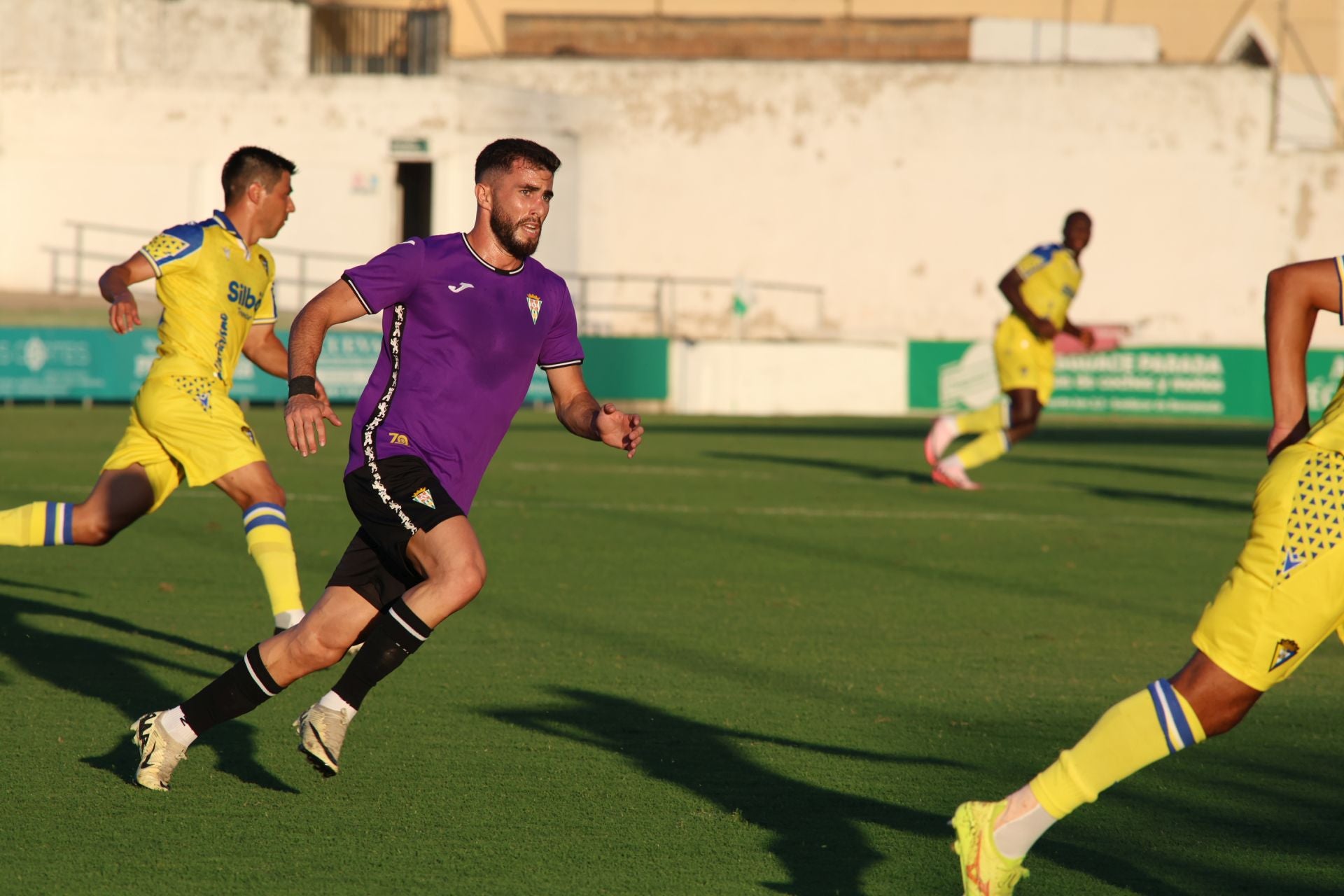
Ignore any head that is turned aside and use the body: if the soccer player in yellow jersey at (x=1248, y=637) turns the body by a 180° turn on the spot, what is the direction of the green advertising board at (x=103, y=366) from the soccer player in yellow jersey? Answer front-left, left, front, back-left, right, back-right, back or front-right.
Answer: front-right

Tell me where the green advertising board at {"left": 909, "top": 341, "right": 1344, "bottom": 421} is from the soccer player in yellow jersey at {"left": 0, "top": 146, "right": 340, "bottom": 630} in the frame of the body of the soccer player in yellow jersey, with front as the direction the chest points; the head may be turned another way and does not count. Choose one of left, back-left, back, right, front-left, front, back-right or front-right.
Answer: front-left

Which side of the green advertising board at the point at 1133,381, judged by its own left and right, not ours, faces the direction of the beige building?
back

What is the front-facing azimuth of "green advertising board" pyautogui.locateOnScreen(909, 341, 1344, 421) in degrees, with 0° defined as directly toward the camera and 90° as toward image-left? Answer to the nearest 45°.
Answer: approximately 0°

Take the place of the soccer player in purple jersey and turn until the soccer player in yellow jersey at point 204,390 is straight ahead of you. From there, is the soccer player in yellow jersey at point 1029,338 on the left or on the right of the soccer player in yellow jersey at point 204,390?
right

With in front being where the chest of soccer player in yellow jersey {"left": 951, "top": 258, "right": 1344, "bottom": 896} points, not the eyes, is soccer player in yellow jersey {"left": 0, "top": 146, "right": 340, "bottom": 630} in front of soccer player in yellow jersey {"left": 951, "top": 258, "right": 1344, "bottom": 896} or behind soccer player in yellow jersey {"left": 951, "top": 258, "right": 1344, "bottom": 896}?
behind

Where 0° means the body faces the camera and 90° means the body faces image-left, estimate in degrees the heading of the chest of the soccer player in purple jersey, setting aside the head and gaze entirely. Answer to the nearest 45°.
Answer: approximately 315°

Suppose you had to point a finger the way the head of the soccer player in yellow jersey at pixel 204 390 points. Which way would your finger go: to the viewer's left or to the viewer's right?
to the viewer's right

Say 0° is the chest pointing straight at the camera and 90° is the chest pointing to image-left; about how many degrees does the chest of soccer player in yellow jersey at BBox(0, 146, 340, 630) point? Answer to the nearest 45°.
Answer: approximately 270°

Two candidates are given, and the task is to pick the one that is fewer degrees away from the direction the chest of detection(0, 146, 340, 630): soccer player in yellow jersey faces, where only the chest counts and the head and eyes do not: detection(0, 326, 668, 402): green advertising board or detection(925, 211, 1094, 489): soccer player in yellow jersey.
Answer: the soccer player in yellow jersey

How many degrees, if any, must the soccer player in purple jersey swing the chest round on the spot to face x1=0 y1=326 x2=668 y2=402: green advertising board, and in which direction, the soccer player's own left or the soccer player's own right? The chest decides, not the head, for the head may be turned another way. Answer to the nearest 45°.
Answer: approximately 135° to the soccer player's own left

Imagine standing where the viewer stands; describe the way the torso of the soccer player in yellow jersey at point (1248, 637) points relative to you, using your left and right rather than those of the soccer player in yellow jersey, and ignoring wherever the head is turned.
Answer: facing to the right of the viewer

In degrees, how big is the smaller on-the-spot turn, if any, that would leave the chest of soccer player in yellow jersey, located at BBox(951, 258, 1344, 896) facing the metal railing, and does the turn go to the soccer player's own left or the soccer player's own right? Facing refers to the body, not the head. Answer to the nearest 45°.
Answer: approximately 90° to the soccer player's own left

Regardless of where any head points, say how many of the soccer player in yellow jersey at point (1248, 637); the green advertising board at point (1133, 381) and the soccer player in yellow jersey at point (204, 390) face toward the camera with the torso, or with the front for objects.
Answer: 1

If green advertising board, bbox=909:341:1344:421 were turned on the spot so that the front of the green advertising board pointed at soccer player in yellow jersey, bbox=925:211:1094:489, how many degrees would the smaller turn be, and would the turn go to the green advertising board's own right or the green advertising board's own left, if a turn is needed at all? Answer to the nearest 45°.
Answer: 0° — it already faces them
